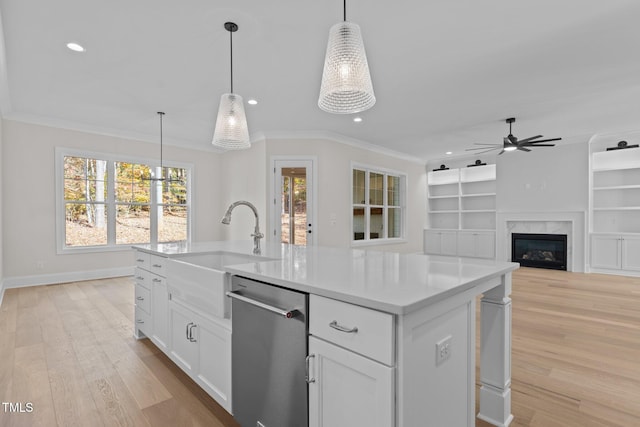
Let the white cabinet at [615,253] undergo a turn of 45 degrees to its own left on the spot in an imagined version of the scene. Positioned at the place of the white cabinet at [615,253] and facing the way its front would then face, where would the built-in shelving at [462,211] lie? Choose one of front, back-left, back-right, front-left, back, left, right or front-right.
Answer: back-right

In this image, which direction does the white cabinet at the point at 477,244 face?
toward the camera

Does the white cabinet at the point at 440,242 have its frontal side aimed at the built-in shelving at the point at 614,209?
no

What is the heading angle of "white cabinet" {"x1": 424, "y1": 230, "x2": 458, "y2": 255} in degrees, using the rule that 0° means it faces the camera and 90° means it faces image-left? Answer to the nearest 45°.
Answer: approximately 0°

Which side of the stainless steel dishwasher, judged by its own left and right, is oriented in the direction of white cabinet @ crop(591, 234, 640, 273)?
back

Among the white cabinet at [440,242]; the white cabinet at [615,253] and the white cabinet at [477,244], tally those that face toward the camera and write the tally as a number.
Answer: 3

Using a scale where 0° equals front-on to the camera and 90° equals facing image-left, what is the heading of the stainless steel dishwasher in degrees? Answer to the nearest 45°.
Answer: approximately 45°

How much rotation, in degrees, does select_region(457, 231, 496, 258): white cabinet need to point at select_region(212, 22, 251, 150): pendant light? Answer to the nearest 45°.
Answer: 0° — it already faces it

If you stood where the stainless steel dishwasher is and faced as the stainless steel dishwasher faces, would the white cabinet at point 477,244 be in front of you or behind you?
behind

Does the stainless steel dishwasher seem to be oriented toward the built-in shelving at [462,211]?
no

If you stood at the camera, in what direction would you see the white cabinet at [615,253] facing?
facing the viewer

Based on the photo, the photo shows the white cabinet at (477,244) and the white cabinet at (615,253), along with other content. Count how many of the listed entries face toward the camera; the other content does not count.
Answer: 2

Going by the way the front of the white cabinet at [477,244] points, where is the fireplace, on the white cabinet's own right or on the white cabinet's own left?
on the white cabinet's own left

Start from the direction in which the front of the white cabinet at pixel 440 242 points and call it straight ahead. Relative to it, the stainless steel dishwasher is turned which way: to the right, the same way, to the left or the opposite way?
the same way

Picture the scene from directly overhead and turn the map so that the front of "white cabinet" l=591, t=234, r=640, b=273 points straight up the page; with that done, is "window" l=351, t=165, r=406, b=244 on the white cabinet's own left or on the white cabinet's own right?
on the white cabinet's own right

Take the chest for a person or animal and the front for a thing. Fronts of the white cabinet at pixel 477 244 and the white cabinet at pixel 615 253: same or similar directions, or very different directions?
same or similar directions

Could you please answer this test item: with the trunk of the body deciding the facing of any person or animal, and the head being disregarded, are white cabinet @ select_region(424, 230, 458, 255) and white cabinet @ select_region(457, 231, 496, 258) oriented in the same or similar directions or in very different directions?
same or similar directions

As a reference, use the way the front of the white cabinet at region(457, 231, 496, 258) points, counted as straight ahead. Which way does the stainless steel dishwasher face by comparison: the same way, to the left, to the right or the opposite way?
the same way
